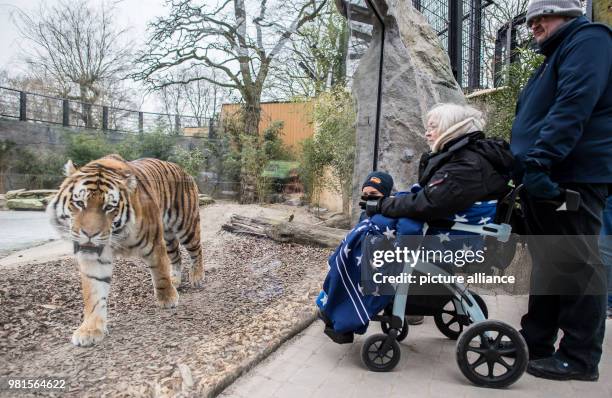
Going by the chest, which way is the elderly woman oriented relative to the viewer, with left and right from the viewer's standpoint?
facing to the left of the viewer

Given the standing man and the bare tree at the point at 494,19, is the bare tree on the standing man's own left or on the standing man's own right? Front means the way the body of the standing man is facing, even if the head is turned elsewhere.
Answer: on the standing man's own right

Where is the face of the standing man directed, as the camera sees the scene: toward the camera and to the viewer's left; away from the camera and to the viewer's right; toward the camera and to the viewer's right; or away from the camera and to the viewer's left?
toward the camera and to the viewer's left

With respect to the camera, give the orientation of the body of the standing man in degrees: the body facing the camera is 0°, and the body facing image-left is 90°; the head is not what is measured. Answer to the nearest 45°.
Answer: approximately 90°

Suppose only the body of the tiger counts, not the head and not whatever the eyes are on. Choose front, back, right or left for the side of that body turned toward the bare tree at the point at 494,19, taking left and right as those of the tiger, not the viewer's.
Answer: back

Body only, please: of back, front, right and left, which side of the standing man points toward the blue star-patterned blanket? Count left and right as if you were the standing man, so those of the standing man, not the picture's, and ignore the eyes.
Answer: front

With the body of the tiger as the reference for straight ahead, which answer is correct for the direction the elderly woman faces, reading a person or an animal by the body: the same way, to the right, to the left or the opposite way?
to the right

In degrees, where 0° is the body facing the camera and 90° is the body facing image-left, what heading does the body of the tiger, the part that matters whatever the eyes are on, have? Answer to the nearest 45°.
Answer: approximately 45°

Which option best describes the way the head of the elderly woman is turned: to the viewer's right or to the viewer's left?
to the viewer's left
